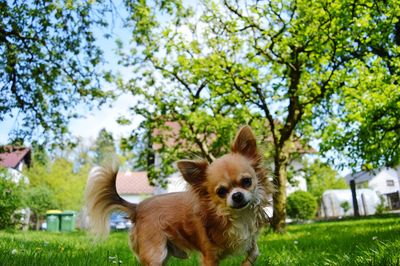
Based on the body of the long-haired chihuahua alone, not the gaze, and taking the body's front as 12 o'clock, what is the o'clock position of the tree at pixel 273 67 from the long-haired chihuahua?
The tree is roughly at 8 o'clock from the long-haired chihuahua.

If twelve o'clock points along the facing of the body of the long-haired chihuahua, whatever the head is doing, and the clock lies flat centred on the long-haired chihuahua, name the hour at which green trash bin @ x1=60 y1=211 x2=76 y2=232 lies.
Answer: The green trash bin is roughly at 7 o'clock from the long-haired chihuahua.

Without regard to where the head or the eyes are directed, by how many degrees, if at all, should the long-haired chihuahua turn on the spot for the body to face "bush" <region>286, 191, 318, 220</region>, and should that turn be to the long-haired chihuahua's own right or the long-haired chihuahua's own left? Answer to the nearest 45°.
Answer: approximately 135° to the long-haired chihuahua's own left

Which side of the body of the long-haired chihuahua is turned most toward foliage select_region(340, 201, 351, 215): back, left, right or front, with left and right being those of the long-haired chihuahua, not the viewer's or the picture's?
left

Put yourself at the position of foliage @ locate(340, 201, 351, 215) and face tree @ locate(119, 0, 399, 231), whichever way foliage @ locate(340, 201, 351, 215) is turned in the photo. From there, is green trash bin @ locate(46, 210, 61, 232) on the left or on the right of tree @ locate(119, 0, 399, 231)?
right

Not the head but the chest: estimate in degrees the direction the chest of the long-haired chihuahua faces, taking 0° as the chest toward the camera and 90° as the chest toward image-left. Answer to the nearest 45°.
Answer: approximately 315°

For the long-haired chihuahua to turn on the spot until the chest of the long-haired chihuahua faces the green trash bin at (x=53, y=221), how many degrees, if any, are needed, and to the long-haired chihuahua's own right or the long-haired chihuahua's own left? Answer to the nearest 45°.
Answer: approximately 135° to the long-haired chihuahua's own left
